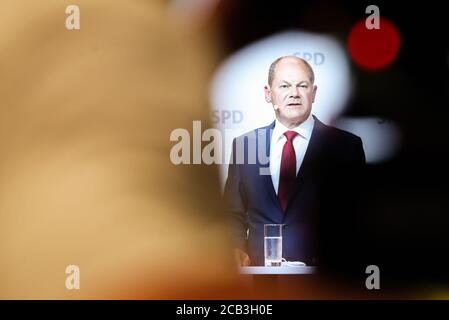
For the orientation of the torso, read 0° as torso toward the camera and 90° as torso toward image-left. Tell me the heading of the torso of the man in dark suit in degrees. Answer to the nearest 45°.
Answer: approximately 0°
